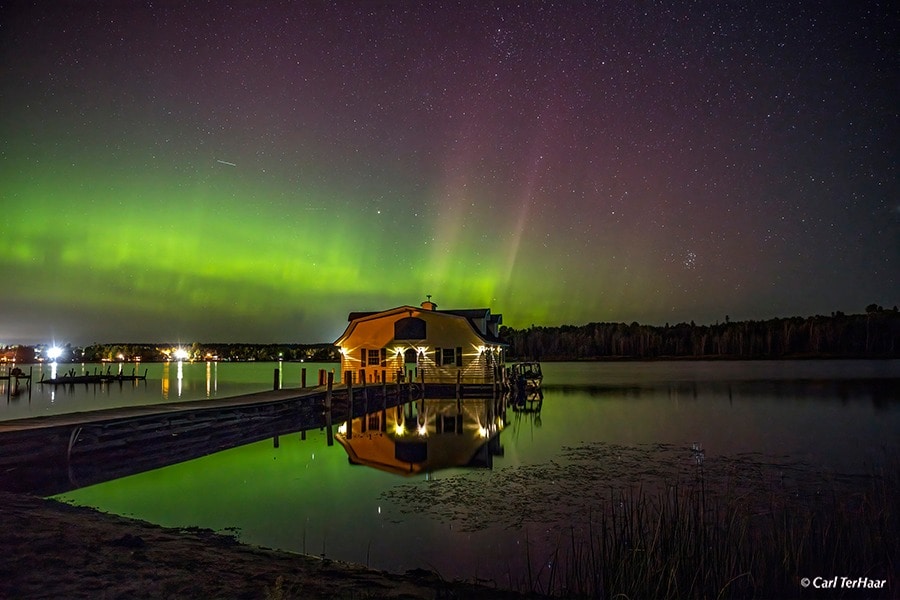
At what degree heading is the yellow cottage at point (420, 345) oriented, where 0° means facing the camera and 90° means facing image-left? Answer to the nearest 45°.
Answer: approximately 0°

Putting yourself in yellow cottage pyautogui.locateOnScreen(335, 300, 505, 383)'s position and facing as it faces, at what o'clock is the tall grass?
The tall grass is roughly at 12 o'clock from the yellow cottage.

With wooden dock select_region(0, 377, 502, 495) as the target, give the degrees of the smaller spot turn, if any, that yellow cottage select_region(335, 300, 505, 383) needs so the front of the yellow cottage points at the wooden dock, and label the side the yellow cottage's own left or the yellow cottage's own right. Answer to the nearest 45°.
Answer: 0° — it already faces it
